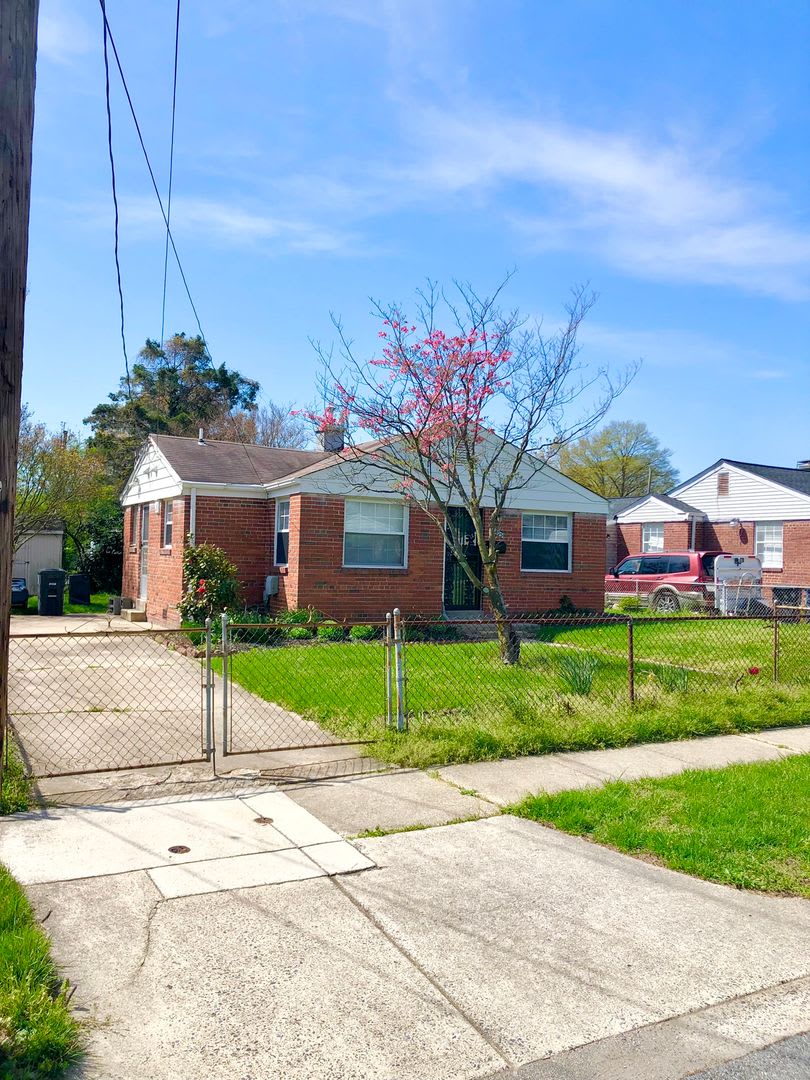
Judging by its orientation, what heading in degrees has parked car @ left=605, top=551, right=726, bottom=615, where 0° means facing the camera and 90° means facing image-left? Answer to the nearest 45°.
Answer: approximately 135°

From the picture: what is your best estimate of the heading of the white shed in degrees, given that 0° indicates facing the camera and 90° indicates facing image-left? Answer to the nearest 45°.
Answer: approximately 0°

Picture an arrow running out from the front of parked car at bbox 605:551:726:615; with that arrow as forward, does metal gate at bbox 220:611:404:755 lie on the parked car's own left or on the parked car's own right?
on the parked car's own left

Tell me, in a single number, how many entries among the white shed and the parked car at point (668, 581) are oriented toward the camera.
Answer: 1

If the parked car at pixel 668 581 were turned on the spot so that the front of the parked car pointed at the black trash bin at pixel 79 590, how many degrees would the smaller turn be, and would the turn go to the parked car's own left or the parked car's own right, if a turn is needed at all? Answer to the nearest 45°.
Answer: approximately 45° to the parked car's own left

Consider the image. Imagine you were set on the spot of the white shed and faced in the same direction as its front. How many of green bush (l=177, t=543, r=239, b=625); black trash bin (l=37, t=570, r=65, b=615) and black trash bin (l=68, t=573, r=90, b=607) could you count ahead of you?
3

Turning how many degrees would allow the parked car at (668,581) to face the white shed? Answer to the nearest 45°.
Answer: approximately 45° to its left

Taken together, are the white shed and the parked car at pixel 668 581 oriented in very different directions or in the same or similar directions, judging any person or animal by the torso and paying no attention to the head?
very different directions

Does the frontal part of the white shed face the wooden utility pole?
yes

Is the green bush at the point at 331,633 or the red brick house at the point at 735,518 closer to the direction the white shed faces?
the green bush
